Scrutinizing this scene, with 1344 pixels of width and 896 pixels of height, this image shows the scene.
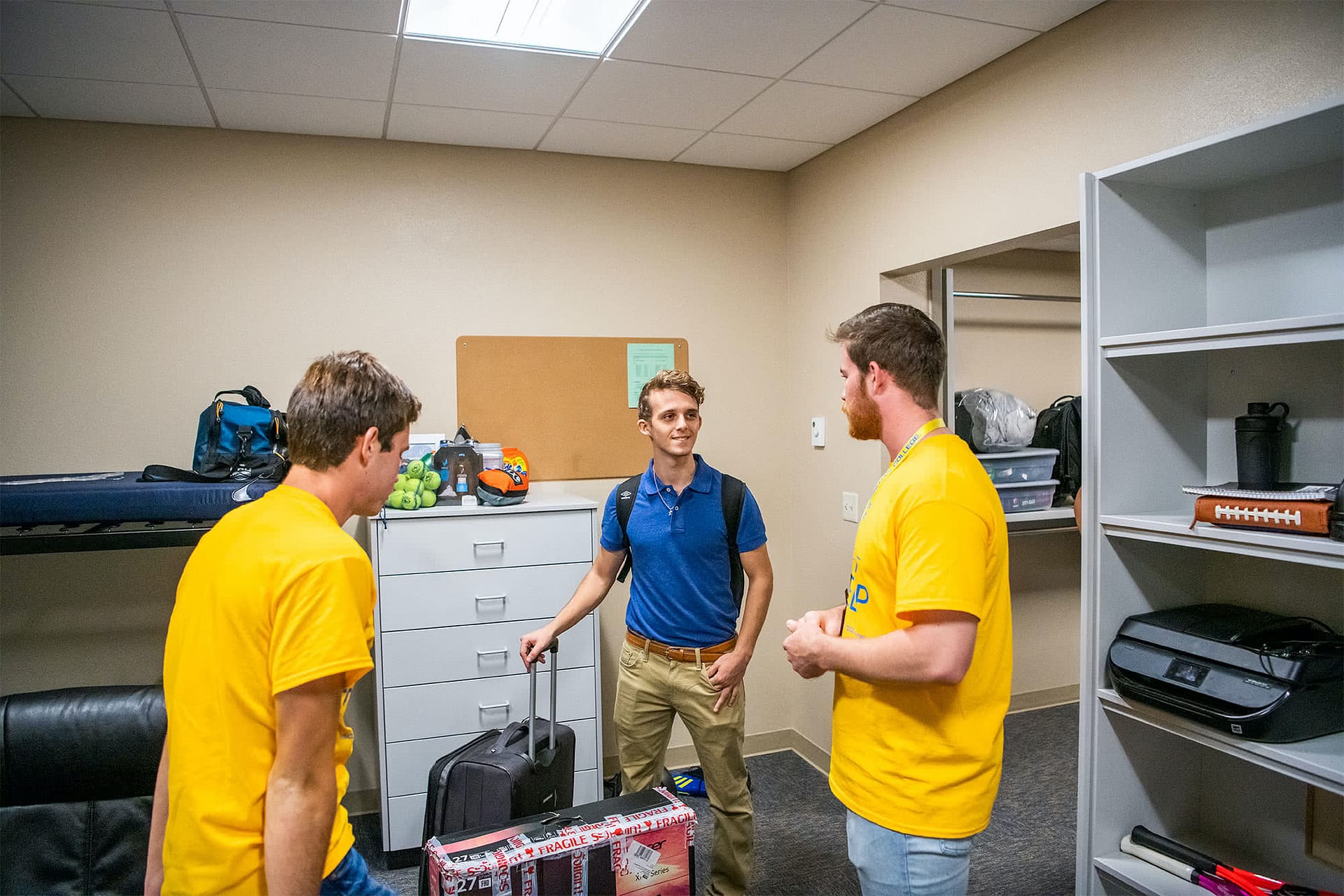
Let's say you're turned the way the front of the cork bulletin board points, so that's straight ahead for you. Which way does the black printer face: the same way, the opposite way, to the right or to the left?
to the right

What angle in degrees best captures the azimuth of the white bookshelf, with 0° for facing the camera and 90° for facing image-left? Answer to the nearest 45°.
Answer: approximately 45°

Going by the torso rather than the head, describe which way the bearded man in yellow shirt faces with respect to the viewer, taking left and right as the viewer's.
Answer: facing to the left of the viewer

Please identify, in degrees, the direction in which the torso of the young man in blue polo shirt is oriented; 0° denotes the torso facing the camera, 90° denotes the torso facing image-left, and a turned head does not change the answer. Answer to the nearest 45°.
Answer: approximately 0°

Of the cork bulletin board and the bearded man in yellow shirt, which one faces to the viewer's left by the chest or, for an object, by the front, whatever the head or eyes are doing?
the bearded man in yellow shirt

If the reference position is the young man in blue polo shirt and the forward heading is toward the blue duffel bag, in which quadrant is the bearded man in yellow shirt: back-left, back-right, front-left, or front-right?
back-left

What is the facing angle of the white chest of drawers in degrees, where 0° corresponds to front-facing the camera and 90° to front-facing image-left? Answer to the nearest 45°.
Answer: approximately 0°

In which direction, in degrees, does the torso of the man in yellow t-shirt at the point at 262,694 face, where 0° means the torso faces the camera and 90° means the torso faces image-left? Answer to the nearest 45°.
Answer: approximately 225°

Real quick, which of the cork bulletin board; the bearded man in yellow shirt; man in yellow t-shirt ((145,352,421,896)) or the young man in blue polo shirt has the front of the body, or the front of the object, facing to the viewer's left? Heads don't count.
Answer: the bearded man in yellow shirt

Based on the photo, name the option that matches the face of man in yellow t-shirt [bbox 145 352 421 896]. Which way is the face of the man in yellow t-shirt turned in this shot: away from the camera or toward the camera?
away from the camera
